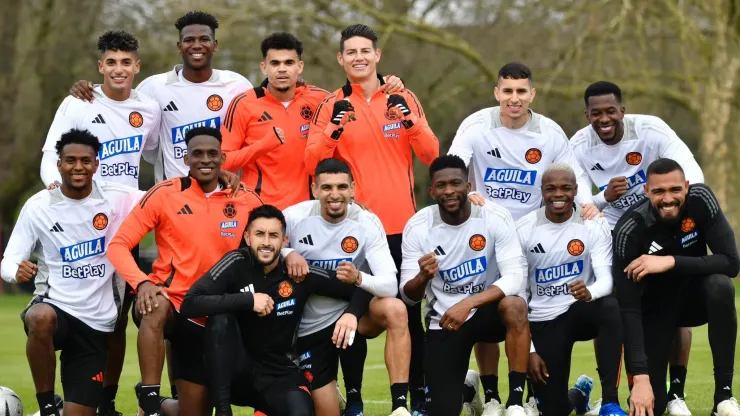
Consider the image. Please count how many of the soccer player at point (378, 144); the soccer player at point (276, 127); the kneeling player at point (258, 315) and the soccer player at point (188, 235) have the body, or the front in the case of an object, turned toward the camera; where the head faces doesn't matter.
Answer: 4

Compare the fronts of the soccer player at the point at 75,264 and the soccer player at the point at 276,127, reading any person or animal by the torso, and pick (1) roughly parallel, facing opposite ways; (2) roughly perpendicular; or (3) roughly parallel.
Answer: roughly parallel

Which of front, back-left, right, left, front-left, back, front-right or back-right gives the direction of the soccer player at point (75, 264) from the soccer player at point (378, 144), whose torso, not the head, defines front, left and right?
right

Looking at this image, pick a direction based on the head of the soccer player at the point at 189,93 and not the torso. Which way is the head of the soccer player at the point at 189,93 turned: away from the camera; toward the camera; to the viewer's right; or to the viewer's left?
toward the camera

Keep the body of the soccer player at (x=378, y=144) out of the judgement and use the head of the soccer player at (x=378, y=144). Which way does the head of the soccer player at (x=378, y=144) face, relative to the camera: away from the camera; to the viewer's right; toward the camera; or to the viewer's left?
toward the camera

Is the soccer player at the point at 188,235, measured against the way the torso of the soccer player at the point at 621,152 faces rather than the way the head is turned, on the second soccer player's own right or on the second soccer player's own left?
on the second soccer player's own right

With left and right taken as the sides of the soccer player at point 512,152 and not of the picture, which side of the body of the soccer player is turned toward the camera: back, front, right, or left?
front

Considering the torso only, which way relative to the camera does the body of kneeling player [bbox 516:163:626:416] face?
toward the camera

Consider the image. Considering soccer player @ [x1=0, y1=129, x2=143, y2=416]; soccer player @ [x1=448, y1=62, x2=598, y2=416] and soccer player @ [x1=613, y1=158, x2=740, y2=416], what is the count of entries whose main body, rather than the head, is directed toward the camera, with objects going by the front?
3

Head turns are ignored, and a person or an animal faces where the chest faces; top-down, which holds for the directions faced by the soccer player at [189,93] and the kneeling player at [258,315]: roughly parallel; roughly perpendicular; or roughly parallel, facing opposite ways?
roughly parallel

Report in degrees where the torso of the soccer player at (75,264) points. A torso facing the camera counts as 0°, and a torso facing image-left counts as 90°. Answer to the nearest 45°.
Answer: approximately 0°

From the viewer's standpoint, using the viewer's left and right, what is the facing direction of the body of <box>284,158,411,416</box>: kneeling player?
facing the viewer
